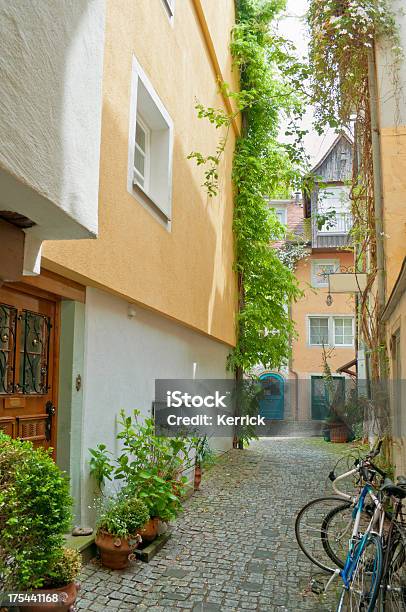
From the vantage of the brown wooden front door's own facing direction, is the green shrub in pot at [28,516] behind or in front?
in front

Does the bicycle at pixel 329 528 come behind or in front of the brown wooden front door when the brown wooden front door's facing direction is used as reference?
in front

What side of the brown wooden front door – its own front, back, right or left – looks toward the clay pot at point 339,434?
left

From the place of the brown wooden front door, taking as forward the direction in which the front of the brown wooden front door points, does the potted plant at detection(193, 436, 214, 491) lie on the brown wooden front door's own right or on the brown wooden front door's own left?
on the brown wooden front door's own left

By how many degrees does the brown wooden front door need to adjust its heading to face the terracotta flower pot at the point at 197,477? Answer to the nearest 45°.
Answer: approximately 90° to its left

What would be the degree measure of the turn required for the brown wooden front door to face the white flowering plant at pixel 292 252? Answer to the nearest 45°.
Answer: approximately 90° to its left

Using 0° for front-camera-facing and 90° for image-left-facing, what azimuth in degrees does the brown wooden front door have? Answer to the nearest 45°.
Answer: approximately 315°
